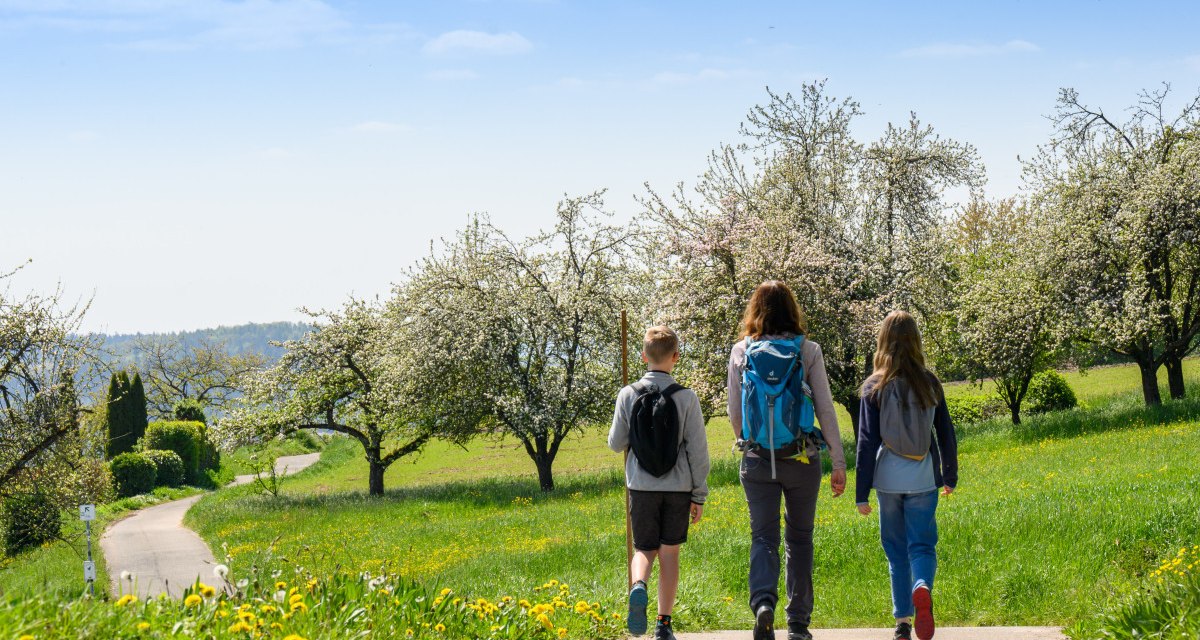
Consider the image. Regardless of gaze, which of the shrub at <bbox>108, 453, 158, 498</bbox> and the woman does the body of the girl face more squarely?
the shrub

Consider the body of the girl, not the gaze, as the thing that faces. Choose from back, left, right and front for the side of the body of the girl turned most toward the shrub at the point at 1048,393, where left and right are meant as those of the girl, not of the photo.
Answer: front

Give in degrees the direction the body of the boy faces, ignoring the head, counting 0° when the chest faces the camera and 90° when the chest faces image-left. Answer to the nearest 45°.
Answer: approximately 180°

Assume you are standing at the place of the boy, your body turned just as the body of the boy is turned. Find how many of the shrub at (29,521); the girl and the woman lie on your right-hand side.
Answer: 2

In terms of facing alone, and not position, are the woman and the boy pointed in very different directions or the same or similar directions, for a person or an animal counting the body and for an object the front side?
same or similar directions

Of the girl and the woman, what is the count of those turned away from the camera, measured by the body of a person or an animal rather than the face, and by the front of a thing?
2

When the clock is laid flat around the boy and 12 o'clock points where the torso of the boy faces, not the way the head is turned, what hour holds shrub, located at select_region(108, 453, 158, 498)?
The shrub is roughly at 11 o'clock from the boy.

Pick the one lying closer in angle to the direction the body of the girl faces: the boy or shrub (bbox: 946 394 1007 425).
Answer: the shrub

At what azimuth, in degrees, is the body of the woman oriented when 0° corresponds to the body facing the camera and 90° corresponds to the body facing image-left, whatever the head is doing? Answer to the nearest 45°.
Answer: approximately 180°

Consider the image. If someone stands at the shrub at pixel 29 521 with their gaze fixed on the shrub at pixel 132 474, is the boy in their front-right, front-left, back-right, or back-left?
back-right

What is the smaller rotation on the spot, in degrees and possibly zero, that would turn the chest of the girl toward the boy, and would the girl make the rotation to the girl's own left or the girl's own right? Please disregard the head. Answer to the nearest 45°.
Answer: approximately 90° to the girl's own left

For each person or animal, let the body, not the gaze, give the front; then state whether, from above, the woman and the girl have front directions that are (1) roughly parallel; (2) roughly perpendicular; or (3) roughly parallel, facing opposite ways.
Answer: roughly parallel

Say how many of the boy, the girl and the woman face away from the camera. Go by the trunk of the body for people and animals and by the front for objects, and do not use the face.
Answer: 3

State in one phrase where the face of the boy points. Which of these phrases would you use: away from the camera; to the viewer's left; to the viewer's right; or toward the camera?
away from the camera

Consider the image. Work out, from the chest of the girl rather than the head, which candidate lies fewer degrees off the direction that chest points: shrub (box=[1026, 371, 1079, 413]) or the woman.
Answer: the shrub

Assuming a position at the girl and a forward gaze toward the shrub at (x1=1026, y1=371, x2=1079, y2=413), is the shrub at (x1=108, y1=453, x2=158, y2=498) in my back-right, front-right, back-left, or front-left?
front-left

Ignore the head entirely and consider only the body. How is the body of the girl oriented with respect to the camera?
away from the camera

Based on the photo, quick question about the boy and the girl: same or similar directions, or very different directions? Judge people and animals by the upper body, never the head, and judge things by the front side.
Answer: same or similar directions
